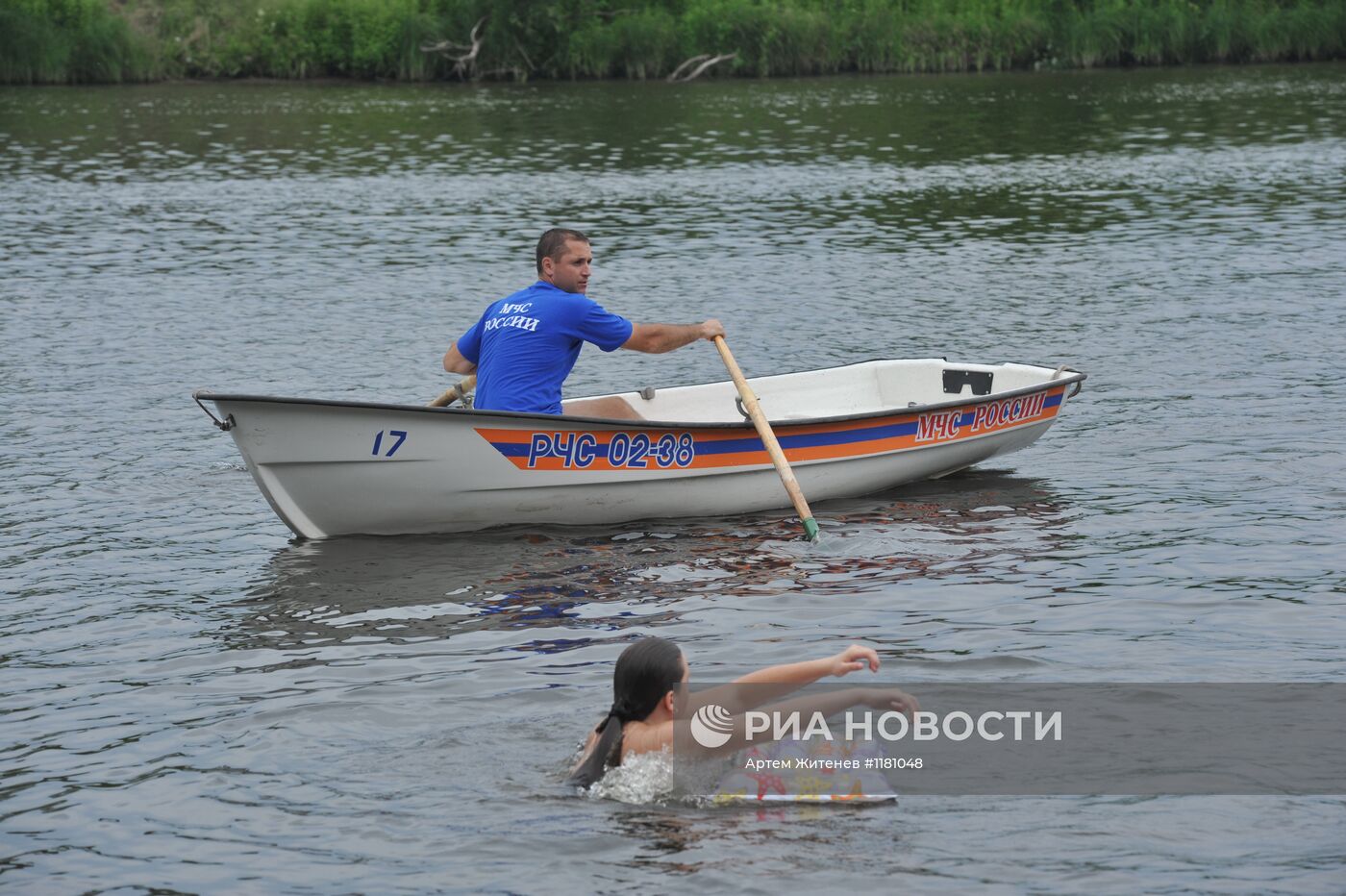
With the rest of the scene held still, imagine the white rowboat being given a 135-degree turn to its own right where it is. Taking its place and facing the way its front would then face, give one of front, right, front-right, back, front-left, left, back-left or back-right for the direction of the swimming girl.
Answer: back

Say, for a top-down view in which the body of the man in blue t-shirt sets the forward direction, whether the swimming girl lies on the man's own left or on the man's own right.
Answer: on the man's own right

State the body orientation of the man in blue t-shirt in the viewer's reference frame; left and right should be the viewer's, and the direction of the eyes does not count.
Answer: facing away from the viewer and to the right of the viewer

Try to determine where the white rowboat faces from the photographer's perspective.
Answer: facing the viewer and to the left of the viewer
